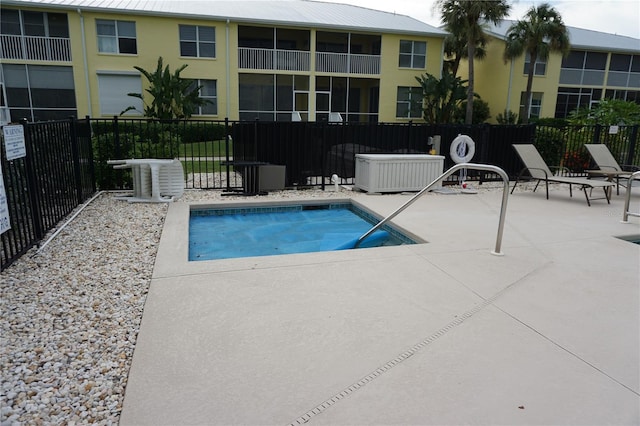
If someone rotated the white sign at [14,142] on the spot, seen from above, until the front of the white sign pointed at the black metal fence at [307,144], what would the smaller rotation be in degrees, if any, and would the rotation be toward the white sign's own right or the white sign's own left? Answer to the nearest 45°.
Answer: approximately 90° to the white sign's own left

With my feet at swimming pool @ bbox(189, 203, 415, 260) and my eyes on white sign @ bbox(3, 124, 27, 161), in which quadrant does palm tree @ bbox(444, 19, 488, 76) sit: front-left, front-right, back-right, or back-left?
back-right

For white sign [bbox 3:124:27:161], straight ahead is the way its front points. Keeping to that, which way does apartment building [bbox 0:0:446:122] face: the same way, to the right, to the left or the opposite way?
to the right

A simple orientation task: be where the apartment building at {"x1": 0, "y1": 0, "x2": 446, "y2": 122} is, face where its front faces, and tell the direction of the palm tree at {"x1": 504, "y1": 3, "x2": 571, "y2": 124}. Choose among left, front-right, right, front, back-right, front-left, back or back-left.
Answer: left

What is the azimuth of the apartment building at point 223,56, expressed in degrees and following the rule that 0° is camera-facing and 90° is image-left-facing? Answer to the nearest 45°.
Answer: approximately 0°

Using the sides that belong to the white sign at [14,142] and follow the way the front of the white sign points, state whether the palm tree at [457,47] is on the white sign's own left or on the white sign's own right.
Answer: on the white sign's own left

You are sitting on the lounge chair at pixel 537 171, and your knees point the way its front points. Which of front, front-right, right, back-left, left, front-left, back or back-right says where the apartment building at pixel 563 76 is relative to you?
back-left

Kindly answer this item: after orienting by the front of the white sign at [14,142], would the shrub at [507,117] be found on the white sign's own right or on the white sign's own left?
on the white sign's own left

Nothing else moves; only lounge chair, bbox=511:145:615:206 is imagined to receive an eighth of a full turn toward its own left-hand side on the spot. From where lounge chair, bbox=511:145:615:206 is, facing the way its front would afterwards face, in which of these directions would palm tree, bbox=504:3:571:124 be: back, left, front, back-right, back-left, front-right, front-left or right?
left

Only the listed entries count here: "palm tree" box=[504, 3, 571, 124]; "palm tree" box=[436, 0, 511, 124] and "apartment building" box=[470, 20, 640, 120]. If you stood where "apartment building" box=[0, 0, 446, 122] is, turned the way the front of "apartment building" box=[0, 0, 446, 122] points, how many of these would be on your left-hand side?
3

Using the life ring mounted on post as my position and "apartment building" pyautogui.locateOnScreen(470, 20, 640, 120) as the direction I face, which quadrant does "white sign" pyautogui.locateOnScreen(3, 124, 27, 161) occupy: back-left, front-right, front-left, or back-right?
back-left

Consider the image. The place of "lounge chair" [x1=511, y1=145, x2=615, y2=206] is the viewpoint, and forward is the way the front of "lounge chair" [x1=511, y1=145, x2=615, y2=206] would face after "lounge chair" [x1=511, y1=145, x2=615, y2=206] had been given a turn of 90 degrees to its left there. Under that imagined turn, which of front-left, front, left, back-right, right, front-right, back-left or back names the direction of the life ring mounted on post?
back-left
